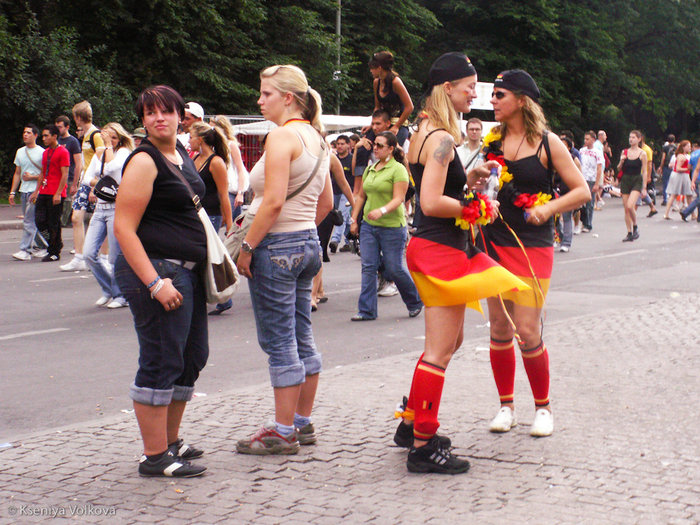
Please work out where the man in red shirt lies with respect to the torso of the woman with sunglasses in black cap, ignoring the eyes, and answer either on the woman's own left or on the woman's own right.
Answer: on the woman's own right

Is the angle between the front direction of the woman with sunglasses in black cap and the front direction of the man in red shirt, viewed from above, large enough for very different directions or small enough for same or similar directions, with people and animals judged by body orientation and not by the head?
same or similar directions

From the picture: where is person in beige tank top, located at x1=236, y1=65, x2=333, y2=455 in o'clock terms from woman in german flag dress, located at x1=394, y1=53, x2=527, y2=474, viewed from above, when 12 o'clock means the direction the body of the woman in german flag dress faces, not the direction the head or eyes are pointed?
The person in beige tank top is roughly at 6 o'clock from the woman in german flag dress.

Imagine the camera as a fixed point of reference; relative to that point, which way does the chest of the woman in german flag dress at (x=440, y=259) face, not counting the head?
to the viewer's right

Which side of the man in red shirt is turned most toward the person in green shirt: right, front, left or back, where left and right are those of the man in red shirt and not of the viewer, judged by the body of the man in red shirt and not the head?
left

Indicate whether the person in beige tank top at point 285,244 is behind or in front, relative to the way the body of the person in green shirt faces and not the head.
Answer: in front

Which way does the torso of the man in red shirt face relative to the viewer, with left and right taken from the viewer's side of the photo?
facing the viewer and to the left of the viewer

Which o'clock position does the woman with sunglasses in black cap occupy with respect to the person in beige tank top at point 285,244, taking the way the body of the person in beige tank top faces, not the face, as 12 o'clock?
The woman with sunglasses in black cap is roughly at 4 o'clock from the person in beige tank top.

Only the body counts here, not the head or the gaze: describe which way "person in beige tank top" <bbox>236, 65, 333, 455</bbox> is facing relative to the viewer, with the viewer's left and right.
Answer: facing away from the viewer and to the left of the viewer

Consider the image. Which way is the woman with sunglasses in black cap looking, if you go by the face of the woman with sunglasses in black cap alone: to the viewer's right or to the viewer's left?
to the viewer's left

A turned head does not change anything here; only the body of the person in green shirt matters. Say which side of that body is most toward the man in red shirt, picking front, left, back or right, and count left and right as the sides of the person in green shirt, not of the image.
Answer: right

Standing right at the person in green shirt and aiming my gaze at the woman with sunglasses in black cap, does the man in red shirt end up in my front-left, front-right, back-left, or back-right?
back-right

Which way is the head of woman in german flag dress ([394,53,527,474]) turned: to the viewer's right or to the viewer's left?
to the viewer's right

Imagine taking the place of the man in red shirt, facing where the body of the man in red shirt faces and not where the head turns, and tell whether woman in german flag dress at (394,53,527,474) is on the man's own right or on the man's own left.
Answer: on the man's own left

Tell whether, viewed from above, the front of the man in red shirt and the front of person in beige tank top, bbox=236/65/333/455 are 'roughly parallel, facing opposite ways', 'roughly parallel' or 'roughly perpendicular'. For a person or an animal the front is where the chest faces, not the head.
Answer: roughly perpendicular

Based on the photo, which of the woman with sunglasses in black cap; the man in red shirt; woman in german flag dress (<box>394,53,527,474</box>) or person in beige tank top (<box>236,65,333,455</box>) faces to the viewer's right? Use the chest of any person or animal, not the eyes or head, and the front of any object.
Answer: the woman in german flag dress

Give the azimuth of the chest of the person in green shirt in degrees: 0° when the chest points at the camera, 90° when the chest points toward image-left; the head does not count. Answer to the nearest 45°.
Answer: approximately 45°

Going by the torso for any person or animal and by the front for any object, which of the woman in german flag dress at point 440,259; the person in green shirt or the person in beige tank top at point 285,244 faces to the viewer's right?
the woman in german flag dress
